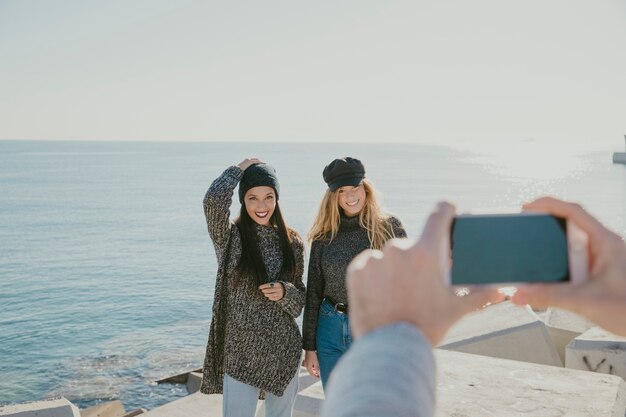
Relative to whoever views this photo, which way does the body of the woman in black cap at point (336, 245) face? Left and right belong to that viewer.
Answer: facing the viewer

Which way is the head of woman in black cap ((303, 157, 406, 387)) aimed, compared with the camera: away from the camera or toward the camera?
toward the camera

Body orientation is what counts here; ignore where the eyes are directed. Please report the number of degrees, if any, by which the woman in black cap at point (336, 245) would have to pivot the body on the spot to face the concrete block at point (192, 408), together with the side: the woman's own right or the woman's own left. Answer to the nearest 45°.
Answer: approximately 135° to the woman's own right

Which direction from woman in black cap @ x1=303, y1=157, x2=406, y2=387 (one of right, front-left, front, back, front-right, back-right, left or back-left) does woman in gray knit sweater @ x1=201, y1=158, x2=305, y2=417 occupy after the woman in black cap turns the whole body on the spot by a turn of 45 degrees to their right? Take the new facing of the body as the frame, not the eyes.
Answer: front

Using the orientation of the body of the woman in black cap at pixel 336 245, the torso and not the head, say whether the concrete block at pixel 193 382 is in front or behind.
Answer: behind

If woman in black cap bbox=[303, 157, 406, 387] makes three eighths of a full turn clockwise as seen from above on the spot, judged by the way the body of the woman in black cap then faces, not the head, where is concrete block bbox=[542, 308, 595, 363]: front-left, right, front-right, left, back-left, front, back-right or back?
right

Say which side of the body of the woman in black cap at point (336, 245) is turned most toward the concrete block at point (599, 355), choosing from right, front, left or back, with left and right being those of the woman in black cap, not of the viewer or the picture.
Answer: left
